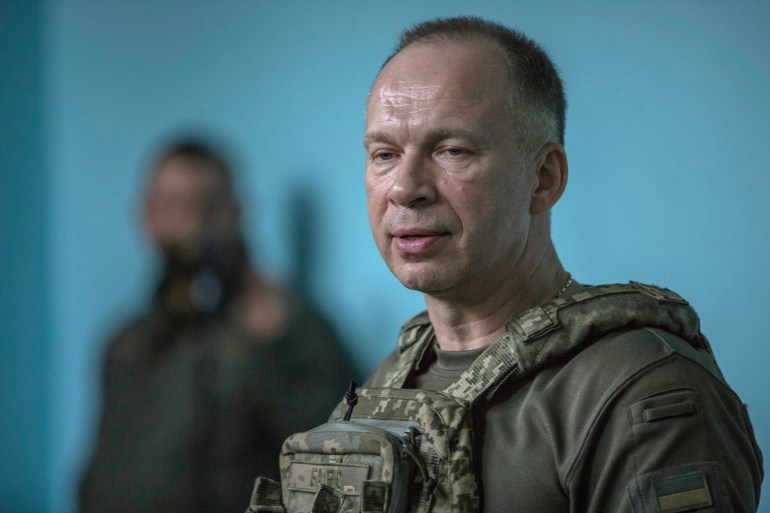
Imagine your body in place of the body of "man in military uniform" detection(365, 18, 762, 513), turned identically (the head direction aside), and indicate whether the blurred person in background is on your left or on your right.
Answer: on your right

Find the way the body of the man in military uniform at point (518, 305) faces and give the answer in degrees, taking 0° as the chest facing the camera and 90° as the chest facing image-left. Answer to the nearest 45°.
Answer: approximately 45°
